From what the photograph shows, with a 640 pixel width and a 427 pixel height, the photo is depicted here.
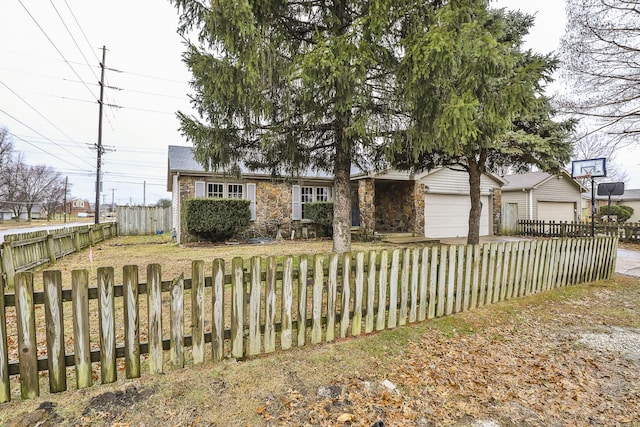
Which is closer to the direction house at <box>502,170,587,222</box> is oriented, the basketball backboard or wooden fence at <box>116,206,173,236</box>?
the basketball backboard

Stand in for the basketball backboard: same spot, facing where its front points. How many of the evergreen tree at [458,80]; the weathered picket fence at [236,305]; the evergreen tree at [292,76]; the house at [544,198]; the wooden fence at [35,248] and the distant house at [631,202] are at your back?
2

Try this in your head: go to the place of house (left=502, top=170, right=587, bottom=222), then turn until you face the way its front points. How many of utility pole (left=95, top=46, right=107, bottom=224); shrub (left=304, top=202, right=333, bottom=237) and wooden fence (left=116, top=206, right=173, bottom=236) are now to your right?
3

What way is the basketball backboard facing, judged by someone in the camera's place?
facing the viewer

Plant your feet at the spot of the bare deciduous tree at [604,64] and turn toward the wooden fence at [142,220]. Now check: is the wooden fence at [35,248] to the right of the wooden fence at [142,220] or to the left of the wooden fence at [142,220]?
left

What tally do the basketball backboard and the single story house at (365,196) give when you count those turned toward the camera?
2

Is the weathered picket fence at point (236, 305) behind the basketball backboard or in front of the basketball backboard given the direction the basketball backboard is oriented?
in front

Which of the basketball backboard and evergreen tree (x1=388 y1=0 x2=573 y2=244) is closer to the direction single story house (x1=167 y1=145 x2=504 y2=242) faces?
the evergreen tree

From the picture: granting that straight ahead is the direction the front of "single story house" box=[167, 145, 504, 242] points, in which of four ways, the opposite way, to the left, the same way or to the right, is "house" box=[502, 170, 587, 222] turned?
the same way

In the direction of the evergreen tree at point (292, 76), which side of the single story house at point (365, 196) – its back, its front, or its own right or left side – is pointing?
front

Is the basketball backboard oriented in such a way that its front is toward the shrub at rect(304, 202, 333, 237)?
no

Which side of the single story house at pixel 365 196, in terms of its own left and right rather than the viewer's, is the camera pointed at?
front

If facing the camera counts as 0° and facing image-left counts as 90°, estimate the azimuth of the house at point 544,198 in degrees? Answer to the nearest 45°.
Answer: approximately 315°

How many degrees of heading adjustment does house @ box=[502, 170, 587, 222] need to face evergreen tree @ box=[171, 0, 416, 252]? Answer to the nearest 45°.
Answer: approximately 45° to its right

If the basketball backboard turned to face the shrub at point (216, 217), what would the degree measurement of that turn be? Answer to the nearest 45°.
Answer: approximately 45° to its right

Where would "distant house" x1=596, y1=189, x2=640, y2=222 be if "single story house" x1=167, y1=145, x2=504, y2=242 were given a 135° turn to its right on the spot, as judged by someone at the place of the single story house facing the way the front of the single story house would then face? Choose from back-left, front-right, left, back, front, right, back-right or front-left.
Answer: right

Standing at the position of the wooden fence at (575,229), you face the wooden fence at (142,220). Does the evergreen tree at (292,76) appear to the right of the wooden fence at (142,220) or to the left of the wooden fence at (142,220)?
left

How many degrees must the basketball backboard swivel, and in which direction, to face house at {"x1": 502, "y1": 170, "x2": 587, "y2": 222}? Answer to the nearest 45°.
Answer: approximately 180°
